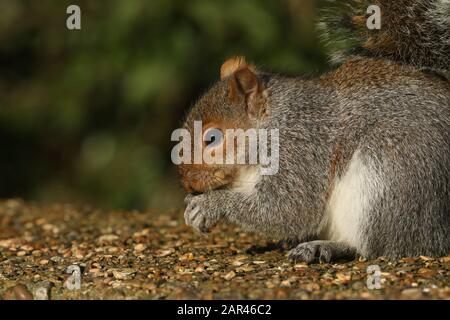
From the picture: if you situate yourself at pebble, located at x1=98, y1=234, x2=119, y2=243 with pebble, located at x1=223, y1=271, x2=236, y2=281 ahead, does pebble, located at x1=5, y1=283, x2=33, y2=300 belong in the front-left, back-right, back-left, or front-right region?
front-right

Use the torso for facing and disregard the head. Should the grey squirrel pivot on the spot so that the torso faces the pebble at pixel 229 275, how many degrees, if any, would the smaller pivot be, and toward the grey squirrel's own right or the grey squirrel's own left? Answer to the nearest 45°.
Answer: approximately 45° to the grey squirrel's own left

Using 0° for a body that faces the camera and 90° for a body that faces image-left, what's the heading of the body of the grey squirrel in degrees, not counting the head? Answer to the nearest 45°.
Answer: approximately 90°

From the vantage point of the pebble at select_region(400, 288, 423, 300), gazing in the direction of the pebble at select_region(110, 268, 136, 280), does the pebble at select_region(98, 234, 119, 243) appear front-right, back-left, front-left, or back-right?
front-right

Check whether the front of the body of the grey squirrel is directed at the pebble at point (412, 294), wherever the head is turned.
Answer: no

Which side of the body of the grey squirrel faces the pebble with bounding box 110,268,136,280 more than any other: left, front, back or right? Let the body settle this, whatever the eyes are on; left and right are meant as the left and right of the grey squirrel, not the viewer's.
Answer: front

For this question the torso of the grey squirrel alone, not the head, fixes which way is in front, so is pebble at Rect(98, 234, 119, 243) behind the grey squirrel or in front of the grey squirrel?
in front

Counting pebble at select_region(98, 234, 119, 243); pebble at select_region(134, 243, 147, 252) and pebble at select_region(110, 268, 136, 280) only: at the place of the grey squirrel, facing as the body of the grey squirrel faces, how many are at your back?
0

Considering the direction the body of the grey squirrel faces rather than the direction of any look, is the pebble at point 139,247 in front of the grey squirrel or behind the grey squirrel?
in front

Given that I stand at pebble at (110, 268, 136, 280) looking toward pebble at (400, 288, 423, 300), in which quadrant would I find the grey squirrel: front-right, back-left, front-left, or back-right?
front-left

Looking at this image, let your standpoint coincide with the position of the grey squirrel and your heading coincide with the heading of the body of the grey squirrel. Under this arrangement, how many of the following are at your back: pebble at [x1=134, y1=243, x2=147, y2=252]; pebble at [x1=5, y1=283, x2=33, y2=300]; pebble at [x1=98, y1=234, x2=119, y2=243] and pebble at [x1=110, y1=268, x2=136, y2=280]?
0

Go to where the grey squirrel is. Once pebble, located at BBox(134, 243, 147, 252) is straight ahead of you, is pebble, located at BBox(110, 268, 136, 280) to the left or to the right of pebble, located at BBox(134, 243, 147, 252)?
left

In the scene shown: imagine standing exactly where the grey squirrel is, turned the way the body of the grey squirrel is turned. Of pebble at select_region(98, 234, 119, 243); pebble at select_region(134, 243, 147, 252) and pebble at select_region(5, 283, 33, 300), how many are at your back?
0

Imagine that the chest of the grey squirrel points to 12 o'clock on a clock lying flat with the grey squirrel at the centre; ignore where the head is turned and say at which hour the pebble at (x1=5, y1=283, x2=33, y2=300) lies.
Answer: The pebble is roughly at 11 o'clock from the grey squirrel.
